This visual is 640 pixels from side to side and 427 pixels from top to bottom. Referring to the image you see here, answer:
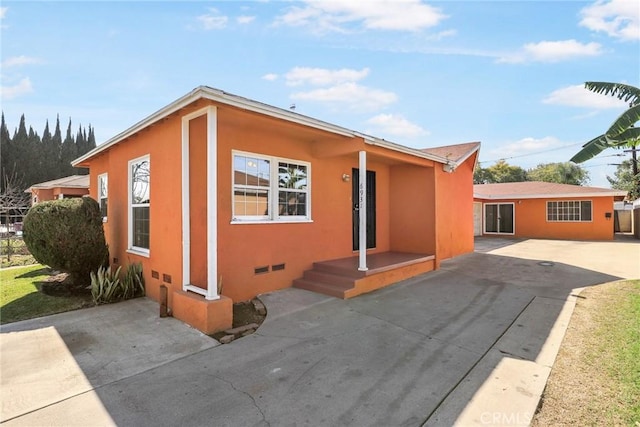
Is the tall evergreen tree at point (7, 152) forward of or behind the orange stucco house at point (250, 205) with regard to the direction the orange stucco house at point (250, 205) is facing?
behind

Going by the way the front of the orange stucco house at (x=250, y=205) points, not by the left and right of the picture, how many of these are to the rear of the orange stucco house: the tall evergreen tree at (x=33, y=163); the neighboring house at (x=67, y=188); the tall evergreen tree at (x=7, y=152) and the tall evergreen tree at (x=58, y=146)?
4

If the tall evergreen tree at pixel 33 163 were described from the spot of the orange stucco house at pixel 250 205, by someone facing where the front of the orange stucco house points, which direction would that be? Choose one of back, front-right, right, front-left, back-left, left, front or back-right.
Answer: back

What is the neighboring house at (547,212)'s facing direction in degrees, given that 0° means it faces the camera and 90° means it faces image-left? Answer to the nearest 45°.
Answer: approximately 0°

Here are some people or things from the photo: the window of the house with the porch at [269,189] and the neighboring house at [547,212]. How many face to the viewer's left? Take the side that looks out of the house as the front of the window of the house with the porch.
0

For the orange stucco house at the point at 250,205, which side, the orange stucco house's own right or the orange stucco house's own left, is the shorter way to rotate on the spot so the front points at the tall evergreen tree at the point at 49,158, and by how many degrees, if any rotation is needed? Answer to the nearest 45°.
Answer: approximately 180°

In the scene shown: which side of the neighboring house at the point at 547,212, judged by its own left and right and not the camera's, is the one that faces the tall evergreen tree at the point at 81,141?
right

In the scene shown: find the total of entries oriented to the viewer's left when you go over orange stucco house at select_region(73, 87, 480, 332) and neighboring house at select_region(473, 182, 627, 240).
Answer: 0

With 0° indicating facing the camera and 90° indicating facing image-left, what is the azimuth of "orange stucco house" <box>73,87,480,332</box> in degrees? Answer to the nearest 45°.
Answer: approximately 315°

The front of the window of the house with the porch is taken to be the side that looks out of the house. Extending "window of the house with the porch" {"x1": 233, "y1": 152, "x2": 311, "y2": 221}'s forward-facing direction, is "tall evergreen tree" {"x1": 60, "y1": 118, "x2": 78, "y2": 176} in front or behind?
behind

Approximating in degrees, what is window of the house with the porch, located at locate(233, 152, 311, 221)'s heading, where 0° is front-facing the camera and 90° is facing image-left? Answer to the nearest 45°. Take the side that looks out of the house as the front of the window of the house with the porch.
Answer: approximately 315°
